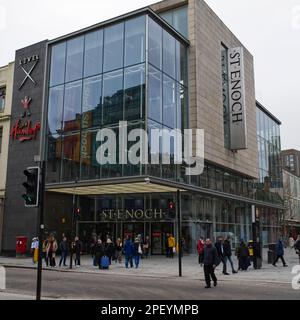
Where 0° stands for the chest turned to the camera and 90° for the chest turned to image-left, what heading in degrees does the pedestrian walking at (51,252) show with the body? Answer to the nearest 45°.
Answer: approximately 0°

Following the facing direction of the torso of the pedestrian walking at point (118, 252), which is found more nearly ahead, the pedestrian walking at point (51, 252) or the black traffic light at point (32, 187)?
the black traffic light

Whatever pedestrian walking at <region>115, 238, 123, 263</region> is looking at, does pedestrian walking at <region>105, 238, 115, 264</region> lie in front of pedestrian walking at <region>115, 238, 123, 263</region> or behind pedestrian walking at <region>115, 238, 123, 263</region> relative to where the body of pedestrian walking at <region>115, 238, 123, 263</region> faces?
in front

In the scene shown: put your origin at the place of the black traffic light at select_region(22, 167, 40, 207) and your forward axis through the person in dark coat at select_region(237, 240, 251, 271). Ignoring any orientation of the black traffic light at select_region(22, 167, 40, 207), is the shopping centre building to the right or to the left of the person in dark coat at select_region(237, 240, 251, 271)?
left

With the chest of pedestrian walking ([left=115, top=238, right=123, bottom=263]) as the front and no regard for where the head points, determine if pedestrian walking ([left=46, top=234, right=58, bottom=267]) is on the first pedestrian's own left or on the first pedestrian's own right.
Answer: on the first pedestrian's own right

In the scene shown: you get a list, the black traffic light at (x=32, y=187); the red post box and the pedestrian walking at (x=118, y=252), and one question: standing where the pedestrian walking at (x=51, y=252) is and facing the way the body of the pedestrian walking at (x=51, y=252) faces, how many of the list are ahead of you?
1

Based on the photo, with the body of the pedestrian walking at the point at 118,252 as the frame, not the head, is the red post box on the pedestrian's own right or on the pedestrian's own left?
on the pedestrian's own right

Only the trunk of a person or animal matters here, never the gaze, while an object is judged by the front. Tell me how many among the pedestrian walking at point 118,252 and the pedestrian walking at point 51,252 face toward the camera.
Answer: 2

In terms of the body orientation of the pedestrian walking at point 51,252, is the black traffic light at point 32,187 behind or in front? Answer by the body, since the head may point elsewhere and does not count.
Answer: in front
